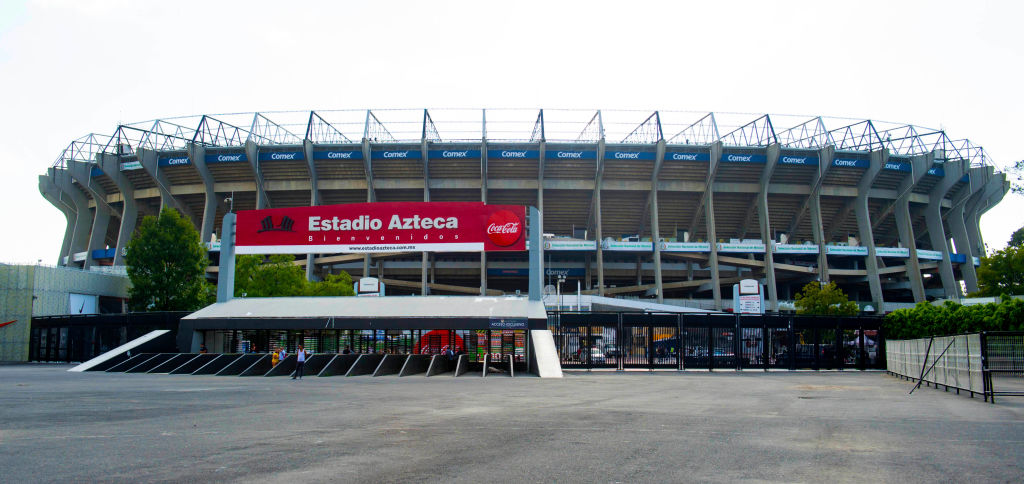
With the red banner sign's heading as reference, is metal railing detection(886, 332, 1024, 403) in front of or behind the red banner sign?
in front

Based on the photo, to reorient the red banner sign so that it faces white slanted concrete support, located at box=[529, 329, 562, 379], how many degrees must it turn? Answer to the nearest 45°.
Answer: approximately 45° to its left

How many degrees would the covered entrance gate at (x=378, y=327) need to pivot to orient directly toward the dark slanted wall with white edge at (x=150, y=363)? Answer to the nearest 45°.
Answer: approximately 90° to its right

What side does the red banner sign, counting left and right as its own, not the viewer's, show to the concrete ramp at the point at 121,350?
right

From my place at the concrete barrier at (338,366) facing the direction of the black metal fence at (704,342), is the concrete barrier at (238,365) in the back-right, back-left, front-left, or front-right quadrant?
back-left

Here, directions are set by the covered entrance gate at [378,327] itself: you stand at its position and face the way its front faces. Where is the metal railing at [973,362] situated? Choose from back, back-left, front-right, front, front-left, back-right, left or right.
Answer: front-left

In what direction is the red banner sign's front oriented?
toward the camera

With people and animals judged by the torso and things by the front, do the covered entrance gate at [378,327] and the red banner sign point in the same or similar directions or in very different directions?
same or similar directions

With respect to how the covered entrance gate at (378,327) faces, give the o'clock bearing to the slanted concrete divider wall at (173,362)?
The slanted concrete divider wall is roughly at 3 o'clock from the covered entrance gate.

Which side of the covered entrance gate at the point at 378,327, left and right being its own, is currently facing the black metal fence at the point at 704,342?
left

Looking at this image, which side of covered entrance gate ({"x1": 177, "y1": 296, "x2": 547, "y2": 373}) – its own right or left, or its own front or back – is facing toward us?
front

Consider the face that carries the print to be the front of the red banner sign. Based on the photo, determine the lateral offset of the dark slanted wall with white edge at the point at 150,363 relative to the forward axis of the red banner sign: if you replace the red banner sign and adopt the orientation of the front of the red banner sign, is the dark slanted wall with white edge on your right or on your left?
on your right
